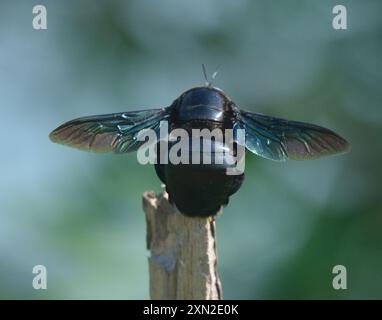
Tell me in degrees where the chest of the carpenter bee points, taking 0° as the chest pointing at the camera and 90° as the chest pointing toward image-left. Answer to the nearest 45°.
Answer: approximately 180°
